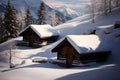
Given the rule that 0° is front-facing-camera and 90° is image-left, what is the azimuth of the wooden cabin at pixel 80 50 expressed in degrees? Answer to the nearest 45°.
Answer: approximately 45°
